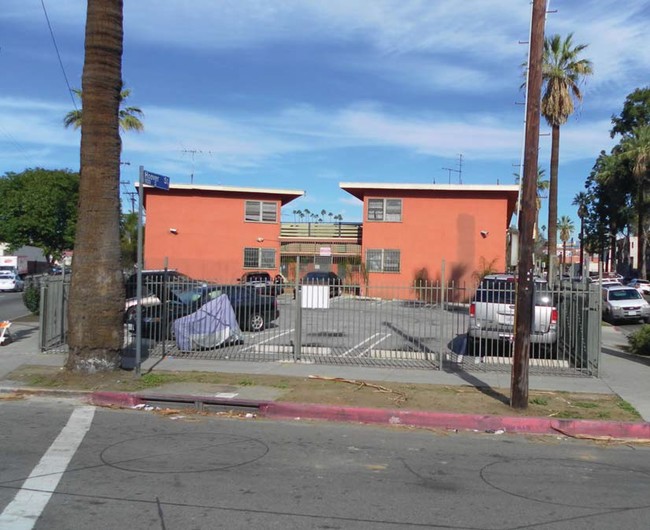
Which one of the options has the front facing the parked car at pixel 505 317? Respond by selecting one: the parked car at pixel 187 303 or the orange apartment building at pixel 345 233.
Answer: the orange apartment building

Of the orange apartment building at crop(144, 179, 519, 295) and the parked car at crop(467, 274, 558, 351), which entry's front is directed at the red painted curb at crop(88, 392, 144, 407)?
the orange apartment building

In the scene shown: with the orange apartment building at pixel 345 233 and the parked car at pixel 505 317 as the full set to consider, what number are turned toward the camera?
1

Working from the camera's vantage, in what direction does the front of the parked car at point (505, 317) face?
facing away from the viewer

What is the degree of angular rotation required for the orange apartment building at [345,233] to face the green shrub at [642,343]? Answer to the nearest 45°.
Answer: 0° — it already faces it

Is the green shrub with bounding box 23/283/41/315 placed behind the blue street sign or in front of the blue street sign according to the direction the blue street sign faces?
behind

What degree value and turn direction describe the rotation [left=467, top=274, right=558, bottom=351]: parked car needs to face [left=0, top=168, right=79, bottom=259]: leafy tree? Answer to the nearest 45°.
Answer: approximately 45° to its left

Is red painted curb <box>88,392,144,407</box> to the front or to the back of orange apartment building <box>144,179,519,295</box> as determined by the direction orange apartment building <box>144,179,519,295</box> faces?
to the front

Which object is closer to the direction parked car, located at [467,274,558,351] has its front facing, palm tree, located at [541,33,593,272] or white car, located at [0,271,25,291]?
the palm tree

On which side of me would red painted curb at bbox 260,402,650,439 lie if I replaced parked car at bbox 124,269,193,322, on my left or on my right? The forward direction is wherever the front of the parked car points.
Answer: on my left

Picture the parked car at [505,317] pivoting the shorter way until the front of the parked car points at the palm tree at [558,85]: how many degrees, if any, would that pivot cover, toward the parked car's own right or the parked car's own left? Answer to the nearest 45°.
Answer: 0° — it already faces it

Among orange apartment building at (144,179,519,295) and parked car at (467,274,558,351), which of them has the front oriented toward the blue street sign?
the orange apartment building

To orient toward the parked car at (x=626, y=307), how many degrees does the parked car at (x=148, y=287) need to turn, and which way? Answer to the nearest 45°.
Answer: approximately 135° to its left

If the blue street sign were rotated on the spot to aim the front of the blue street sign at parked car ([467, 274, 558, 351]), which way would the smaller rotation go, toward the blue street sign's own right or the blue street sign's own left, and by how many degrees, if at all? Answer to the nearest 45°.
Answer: approximately 45° to the blue street sign's own left

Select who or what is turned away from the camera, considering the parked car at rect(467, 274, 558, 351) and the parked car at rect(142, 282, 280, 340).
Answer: the parked car at rect(467, 274, 558, 351)

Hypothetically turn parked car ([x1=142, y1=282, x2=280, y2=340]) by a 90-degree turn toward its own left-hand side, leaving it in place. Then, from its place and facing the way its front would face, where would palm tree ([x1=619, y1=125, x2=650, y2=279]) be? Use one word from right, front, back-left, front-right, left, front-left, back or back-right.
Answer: left
